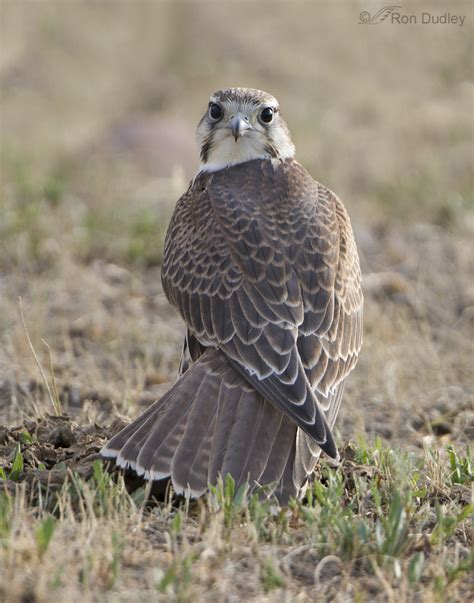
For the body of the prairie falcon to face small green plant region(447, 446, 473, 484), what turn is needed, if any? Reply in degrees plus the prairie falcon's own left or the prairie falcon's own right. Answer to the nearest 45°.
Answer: approximately 90° to the prairie falcon's own right

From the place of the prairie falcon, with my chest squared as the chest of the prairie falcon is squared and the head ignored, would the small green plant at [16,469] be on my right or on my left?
on my left

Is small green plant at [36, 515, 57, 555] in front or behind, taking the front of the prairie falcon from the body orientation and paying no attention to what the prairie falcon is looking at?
behind

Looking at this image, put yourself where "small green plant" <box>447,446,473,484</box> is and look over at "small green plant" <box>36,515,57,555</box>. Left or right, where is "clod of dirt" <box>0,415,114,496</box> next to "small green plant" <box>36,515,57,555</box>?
right

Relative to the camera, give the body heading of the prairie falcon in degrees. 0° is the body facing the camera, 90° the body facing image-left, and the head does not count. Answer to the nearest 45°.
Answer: approximately 180°
